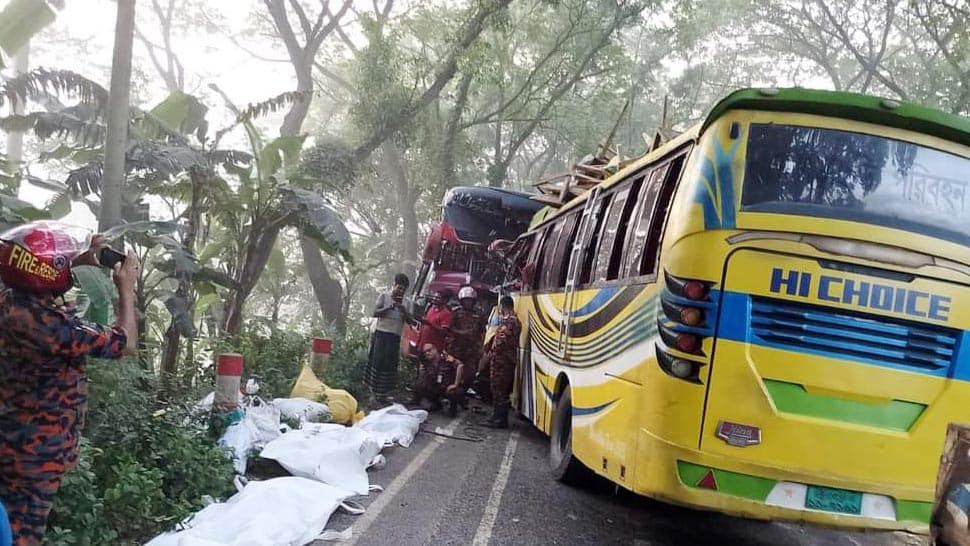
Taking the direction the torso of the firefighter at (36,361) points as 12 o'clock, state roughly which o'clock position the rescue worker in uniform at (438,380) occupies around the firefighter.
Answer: The rescue worker in uniform is roughly at 12 o'clock from the firefighter.

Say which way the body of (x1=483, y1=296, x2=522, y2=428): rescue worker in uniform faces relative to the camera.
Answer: to the viewer's left

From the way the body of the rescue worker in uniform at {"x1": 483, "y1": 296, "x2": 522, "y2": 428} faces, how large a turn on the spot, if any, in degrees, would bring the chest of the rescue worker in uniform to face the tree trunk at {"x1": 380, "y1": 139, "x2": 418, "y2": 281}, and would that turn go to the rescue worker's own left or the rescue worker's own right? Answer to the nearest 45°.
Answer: approximately 90° to the rescue worker's own right

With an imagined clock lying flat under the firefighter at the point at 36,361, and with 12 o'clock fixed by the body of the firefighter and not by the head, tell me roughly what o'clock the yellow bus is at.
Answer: The yellow bus is roughly at 2 o'clock from the firefighter.

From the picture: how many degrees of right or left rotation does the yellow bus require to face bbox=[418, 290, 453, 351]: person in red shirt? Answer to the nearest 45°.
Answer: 0° — it already faces them

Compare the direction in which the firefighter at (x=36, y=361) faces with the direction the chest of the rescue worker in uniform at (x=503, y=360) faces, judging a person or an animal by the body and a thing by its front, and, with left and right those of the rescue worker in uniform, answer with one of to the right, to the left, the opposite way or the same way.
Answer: to the right

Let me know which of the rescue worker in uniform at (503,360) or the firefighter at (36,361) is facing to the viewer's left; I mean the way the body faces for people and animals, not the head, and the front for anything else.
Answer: the rescue worker in uniform

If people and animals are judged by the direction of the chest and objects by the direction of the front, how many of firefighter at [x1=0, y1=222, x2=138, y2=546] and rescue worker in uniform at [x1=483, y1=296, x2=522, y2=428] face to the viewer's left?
1

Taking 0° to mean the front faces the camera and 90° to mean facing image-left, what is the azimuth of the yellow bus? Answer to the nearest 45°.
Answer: approximately 135°
